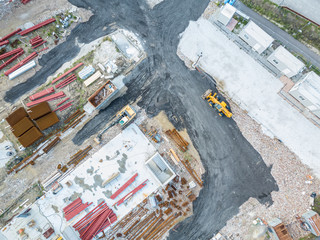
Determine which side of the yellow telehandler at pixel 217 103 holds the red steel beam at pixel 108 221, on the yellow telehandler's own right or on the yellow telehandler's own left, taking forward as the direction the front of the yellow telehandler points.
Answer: on the yellow telehandler's own left

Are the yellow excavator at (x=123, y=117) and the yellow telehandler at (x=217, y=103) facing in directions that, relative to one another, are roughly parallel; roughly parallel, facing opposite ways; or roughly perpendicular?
roughly perpendicular

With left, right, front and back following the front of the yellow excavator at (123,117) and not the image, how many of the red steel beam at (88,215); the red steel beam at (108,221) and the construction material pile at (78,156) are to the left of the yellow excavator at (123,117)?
0

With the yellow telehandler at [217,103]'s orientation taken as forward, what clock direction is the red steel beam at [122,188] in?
The red steel beam is roughly at 10 o'clock from the yellow telehandler.

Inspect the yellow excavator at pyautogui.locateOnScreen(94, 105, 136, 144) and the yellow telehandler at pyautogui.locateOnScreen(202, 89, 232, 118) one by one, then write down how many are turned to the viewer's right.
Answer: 0

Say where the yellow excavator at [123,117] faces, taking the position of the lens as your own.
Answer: facing the viewer and to the left of the viewer

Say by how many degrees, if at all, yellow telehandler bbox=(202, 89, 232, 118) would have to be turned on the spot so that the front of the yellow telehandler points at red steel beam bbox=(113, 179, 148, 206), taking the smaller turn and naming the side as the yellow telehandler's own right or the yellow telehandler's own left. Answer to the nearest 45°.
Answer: approximately 45° to the yellow telehandler's own left
